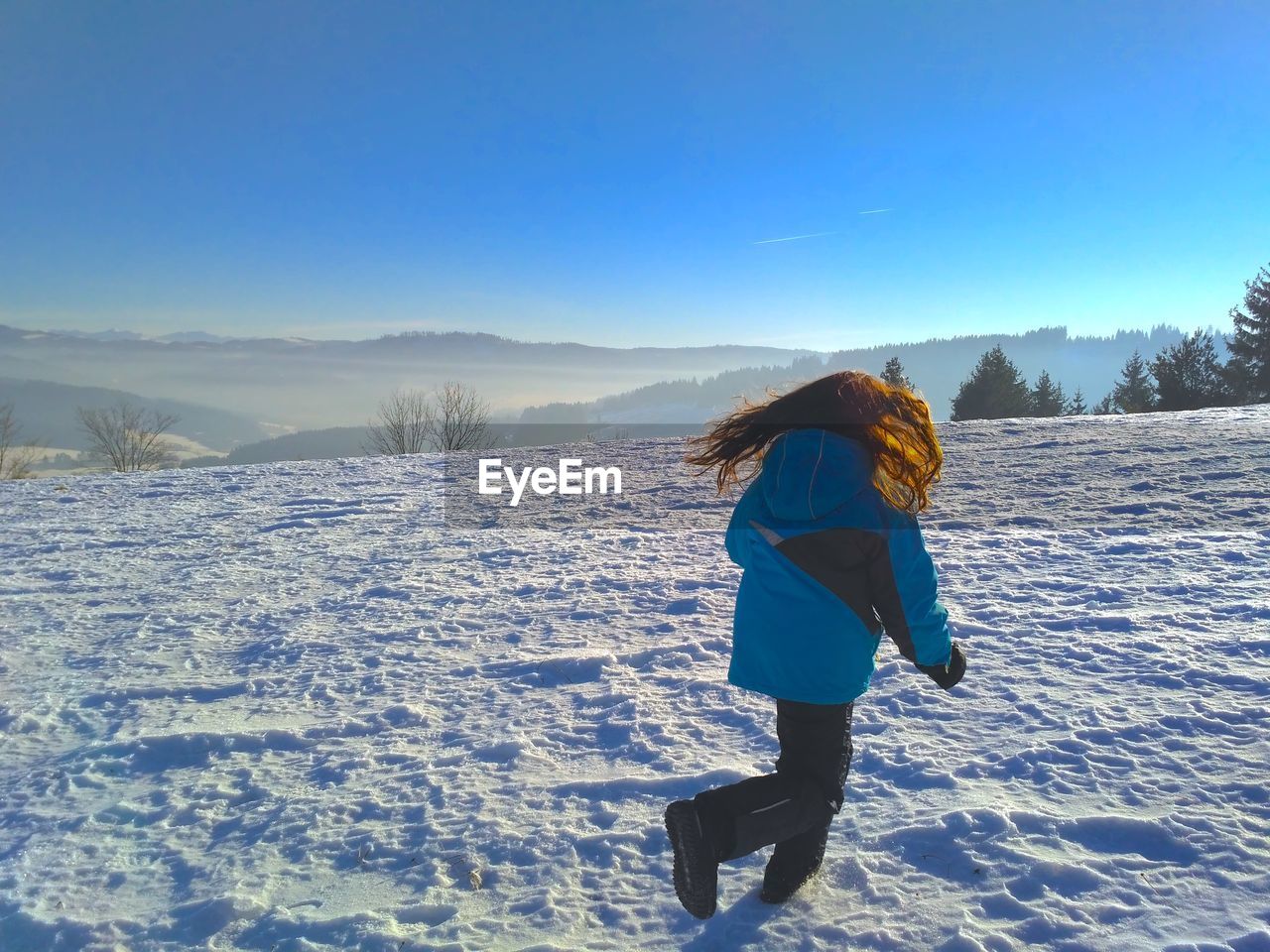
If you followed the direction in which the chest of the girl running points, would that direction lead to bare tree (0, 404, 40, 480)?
no

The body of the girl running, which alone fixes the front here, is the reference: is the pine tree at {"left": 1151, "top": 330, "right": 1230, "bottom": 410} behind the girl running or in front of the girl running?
in front

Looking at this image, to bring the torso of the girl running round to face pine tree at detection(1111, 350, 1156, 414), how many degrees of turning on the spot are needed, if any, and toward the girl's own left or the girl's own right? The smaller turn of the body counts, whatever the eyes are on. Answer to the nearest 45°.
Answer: approximately 45° to the girl's own left

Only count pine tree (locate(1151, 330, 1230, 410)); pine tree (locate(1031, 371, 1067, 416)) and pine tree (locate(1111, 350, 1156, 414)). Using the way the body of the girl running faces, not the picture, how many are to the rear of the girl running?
0

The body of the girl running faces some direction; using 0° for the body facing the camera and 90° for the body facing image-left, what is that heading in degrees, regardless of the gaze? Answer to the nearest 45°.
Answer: approximately 225°

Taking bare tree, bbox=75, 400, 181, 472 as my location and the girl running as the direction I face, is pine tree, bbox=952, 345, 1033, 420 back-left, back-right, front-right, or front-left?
front-left

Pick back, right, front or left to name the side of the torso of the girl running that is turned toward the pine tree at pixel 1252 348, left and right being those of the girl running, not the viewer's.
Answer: front

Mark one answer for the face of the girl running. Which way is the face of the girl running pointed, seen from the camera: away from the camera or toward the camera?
away from the camera

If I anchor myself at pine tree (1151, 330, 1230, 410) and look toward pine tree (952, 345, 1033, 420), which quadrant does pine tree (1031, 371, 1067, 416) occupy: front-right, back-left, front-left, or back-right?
front-right

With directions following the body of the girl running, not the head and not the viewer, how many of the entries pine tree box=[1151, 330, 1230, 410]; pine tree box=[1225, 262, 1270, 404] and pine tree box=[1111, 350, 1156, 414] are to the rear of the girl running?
0

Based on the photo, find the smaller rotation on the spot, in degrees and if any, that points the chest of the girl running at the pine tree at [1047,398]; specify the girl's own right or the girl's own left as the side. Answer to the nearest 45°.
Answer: approximately 45° to the girl's own left

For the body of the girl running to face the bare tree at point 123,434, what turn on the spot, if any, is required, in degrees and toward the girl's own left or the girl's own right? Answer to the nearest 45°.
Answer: approximately 90° to the girl's own left

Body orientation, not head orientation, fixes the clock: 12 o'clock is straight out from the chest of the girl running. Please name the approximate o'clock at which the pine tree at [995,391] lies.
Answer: The pine tree is roughly at 11 o'clock from the girl running.
